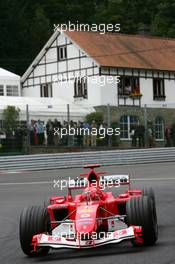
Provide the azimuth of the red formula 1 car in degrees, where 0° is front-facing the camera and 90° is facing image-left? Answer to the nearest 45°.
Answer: approximately 0°

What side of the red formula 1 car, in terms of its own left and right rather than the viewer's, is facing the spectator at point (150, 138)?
back

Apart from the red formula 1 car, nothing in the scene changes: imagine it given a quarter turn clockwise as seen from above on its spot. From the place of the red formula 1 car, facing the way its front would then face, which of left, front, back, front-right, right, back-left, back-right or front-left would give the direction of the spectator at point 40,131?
right

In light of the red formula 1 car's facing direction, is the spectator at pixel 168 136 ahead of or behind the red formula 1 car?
behind

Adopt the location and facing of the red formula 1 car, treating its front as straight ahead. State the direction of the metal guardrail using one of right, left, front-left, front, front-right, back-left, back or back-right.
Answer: back

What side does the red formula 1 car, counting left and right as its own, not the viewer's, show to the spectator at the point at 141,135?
back
